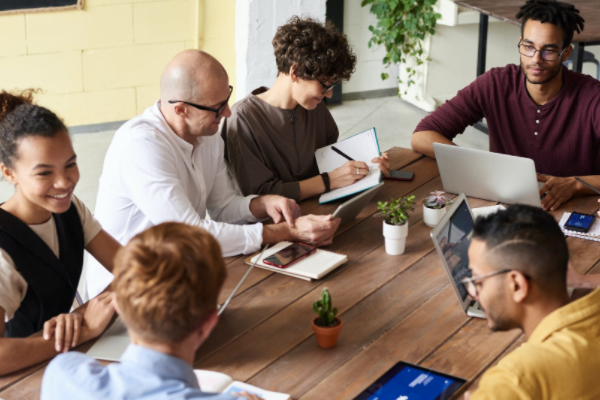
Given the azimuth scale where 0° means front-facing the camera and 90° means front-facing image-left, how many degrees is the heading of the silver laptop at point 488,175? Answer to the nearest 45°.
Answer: approximately 225°

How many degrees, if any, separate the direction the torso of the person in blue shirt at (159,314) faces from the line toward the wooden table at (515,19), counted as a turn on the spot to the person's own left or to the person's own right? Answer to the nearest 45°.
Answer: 0° — they already face it

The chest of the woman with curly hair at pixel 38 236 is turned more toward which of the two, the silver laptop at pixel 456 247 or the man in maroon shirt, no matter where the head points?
the silver laptop

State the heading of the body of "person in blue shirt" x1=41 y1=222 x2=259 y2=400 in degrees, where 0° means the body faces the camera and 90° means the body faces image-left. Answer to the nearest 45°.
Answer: approximately 225°

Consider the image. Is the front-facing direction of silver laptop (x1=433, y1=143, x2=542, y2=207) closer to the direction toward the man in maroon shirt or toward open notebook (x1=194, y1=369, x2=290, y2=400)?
the man in maroon shirt

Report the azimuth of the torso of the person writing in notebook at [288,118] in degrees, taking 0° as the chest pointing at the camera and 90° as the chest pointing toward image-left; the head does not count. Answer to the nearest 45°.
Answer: approximately 315°

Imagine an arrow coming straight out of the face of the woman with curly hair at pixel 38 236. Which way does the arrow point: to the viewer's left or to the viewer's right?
to the viewer's right

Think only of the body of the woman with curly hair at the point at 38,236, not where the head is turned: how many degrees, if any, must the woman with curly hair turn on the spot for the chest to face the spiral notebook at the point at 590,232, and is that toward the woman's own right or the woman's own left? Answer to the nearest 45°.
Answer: approximately 45° to the woman's own left
